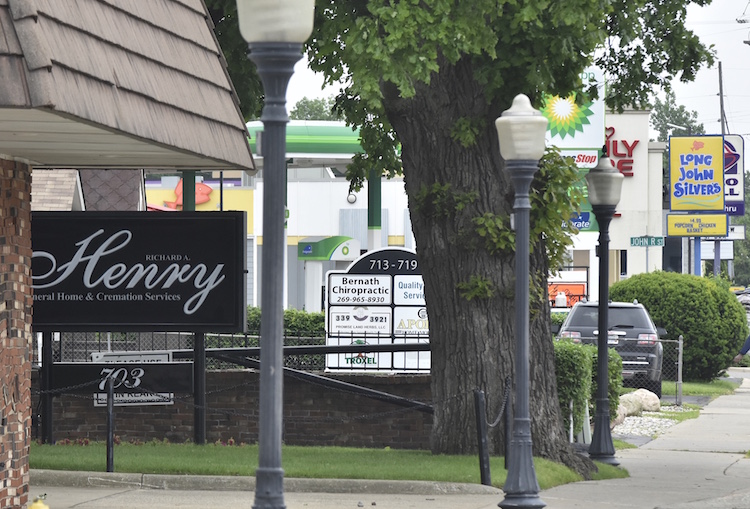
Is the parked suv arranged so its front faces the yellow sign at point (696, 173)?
yes

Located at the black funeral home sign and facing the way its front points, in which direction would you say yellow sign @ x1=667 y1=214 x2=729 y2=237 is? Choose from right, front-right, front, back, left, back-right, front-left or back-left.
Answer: back-left

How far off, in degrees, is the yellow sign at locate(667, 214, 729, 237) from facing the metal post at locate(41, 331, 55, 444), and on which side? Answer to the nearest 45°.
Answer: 0° — it already faces it

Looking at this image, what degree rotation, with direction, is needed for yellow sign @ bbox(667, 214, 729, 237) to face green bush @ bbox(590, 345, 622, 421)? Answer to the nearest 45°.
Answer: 0° — it already faces it

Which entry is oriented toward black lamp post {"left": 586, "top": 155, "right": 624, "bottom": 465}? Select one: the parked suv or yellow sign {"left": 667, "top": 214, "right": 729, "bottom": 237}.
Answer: the yellow sign

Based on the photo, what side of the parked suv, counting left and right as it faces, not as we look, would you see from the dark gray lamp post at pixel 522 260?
back

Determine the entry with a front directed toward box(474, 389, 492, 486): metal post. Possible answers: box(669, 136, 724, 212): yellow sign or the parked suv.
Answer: the yellow sign

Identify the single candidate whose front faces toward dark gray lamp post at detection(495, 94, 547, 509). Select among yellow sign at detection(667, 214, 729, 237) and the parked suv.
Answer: the yellow sign

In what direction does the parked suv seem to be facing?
away from the camera

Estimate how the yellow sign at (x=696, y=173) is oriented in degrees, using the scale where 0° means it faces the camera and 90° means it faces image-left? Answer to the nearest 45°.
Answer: approximately 0°

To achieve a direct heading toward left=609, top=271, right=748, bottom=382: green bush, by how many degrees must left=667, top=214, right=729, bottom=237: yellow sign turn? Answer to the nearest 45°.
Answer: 0° — it already faces it

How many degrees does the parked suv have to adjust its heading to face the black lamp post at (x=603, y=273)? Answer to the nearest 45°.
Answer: approximately 180°

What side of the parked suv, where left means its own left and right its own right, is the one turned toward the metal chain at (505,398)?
back

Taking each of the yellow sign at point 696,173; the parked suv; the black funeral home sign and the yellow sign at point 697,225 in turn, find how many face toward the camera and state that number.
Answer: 3
